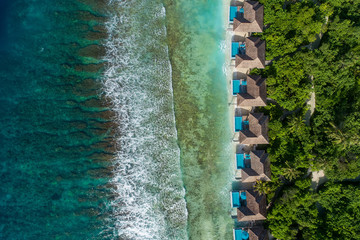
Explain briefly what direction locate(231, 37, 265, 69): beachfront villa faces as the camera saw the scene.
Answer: facing to the left of the viewer

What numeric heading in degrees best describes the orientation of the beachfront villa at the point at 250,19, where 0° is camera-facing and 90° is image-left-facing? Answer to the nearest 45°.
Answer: approximately 90°

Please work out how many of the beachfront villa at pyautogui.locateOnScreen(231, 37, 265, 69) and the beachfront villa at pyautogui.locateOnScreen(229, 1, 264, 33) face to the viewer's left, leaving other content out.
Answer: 2

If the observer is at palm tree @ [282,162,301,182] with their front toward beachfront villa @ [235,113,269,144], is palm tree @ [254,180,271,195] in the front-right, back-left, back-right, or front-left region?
front-left
